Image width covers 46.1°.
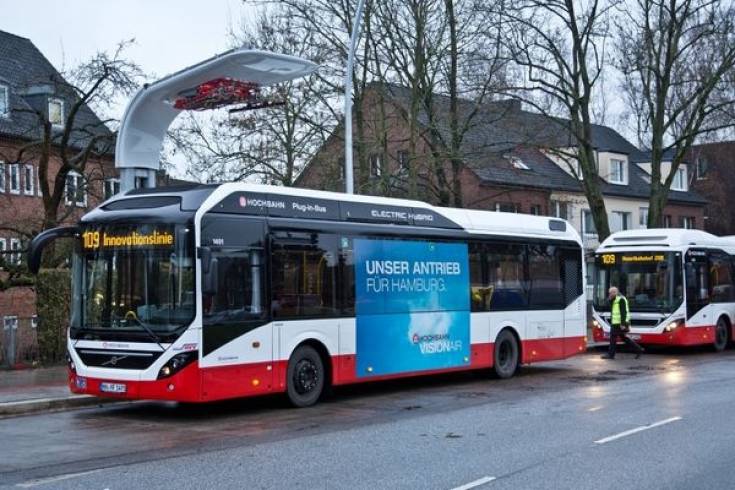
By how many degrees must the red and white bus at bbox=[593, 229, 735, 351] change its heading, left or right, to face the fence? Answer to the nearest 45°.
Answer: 0° — it already faces it

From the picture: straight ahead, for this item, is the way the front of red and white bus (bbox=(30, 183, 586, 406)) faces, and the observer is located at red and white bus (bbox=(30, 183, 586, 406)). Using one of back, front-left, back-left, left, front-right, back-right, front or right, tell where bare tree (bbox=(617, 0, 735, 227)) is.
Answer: back

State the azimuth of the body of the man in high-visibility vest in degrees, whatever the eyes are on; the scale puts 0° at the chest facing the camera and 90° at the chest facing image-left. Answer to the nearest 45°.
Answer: approximately 90°

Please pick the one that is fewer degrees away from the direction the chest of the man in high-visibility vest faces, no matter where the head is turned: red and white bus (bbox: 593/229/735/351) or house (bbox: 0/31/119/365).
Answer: the house

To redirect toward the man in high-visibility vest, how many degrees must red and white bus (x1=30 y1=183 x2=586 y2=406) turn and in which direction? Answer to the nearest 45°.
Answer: approximately 180°

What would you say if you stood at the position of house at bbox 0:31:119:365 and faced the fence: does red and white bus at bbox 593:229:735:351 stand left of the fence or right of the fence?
left

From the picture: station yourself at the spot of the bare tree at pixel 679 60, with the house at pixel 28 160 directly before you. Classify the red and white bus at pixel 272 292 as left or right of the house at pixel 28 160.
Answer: left

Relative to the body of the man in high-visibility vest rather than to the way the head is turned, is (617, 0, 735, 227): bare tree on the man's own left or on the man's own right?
on the man's own right

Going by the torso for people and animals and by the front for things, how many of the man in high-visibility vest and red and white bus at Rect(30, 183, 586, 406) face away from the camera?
0

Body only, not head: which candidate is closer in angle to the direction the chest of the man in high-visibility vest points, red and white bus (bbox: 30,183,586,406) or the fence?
the fence

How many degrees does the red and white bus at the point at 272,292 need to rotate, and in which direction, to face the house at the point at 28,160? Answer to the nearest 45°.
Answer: approximately 90° to its right

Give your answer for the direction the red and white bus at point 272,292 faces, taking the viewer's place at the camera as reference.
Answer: facing the viewer and to the left of the viewer
